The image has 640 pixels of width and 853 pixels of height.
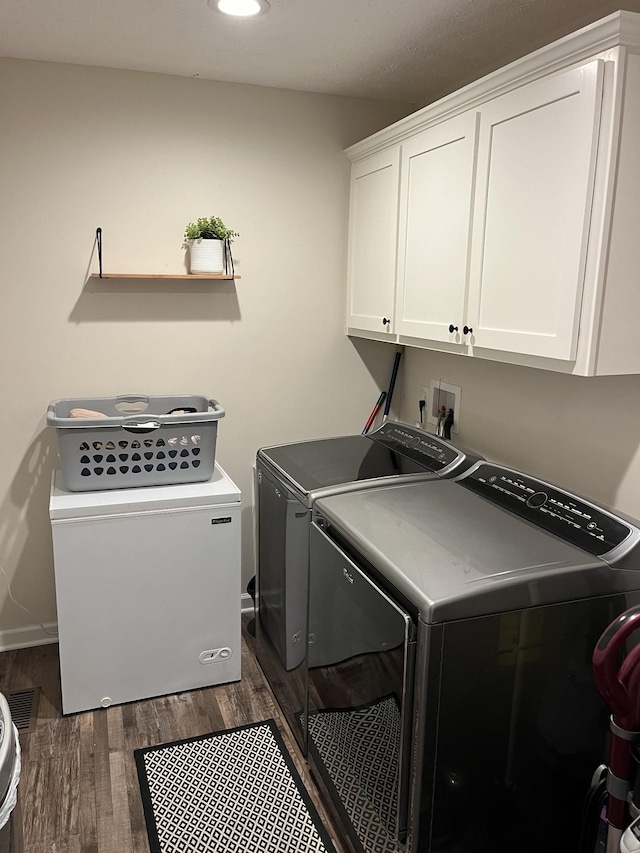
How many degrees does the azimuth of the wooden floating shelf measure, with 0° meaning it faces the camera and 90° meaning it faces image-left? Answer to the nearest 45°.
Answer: approximately 0°

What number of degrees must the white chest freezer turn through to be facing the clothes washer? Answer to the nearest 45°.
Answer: approximately 90° to its left

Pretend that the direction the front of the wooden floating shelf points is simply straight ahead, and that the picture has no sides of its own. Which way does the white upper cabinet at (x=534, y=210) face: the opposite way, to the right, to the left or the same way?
to the right

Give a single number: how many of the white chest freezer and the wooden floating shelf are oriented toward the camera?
2

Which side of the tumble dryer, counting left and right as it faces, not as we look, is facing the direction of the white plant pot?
right

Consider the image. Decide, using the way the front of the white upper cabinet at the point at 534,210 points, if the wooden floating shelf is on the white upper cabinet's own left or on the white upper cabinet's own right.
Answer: on the white upper cabinet's own right

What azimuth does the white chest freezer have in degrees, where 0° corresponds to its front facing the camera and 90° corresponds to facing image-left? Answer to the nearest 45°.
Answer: approximately 0°
